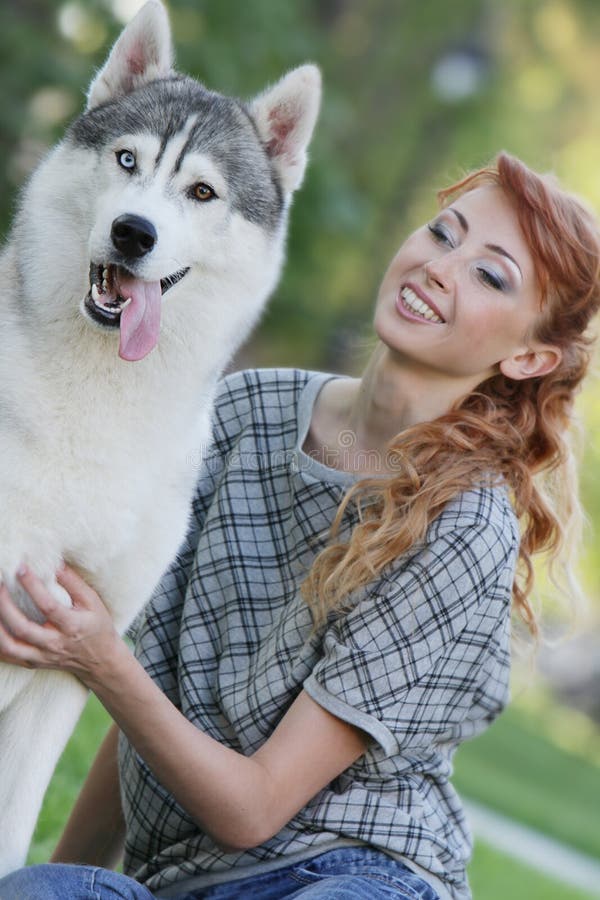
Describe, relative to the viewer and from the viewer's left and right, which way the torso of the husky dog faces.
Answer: facing the viewer

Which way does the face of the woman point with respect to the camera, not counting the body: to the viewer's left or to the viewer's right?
to the viewer's left
